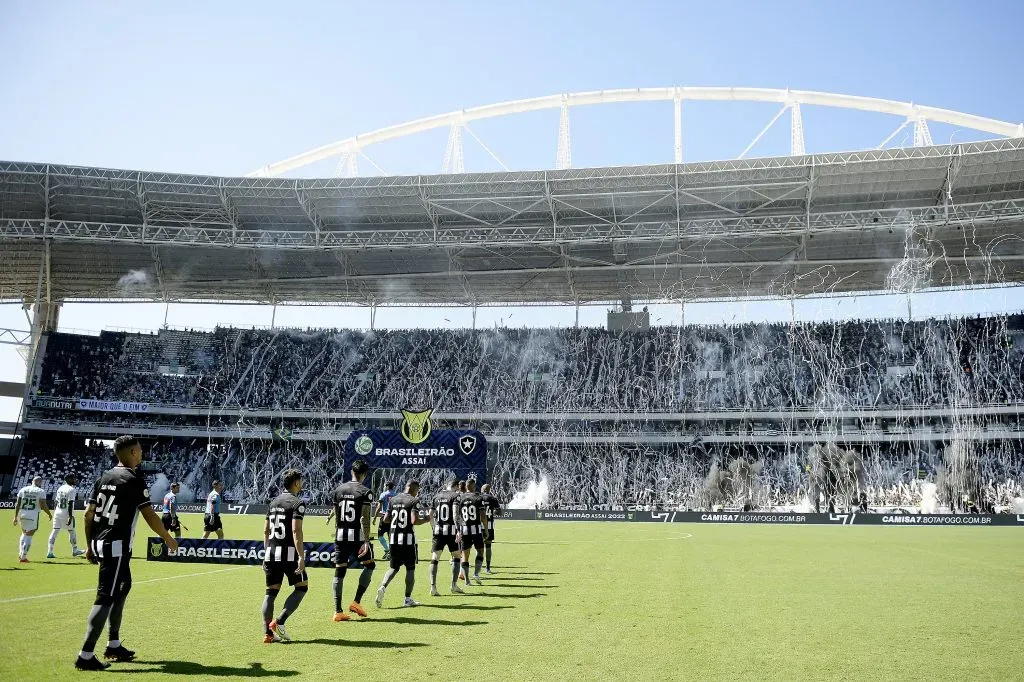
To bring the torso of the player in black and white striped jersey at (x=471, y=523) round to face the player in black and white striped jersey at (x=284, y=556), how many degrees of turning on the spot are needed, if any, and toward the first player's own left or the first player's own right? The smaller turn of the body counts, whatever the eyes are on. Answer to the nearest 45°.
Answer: approximately 180°

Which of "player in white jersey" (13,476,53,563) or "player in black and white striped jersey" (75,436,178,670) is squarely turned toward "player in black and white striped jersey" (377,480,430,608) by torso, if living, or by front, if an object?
"player in black and white striped jersey" (75,436,178,670)

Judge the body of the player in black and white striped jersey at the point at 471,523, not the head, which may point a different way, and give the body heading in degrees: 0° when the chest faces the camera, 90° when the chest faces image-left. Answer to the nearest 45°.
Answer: approximately 180°

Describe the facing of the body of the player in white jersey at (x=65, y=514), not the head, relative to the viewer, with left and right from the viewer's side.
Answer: facing away from the viewer and to the right of the viewer

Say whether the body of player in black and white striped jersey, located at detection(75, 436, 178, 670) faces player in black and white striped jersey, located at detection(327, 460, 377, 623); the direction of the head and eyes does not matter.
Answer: yes

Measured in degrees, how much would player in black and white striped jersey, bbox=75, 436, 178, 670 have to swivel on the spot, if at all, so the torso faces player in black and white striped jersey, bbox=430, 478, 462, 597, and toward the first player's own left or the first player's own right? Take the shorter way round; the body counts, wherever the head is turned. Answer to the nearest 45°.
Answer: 0° — they already face them

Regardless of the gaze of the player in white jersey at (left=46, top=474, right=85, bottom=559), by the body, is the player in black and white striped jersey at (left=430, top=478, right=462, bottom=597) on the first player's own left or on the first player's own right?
on the first player's own right

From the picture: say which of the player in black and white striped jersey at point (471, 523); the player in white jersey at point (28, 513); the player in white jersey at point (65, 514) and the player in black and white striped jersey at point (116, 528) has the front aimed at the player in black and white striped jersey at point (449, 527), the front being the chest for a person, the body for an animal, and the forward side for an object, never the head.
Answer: the player in black and white striped jersey at point (116, 528)

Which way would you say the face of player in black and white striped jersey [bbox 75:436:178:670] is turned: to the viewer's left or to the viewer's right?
to the viewer's right

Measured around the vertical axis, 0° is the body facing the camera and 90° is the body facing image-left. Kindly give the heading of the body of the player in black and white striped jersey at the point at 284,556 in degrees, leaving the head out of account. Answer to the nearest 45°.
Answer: approximately 225°

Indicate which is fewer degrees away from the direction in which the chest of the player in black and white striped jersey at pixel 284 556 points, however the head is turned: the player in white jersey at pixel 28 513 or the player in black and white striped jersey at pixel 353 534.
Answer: the player in black and white striped jersey
